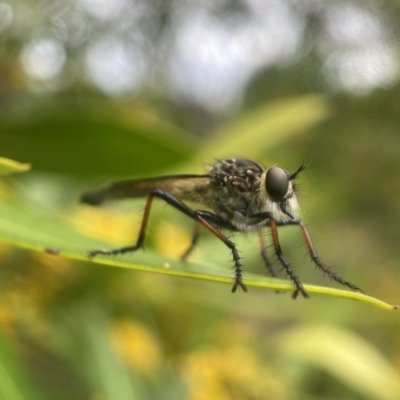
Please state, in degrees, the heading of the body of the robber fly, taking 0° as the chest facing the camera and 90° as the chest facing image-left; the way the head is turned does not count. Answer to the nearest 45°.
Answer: approximately 270°

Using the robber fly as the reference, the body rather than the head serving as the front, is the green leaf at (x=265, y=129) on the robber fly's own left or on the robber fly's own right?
on the robber fly's own left
